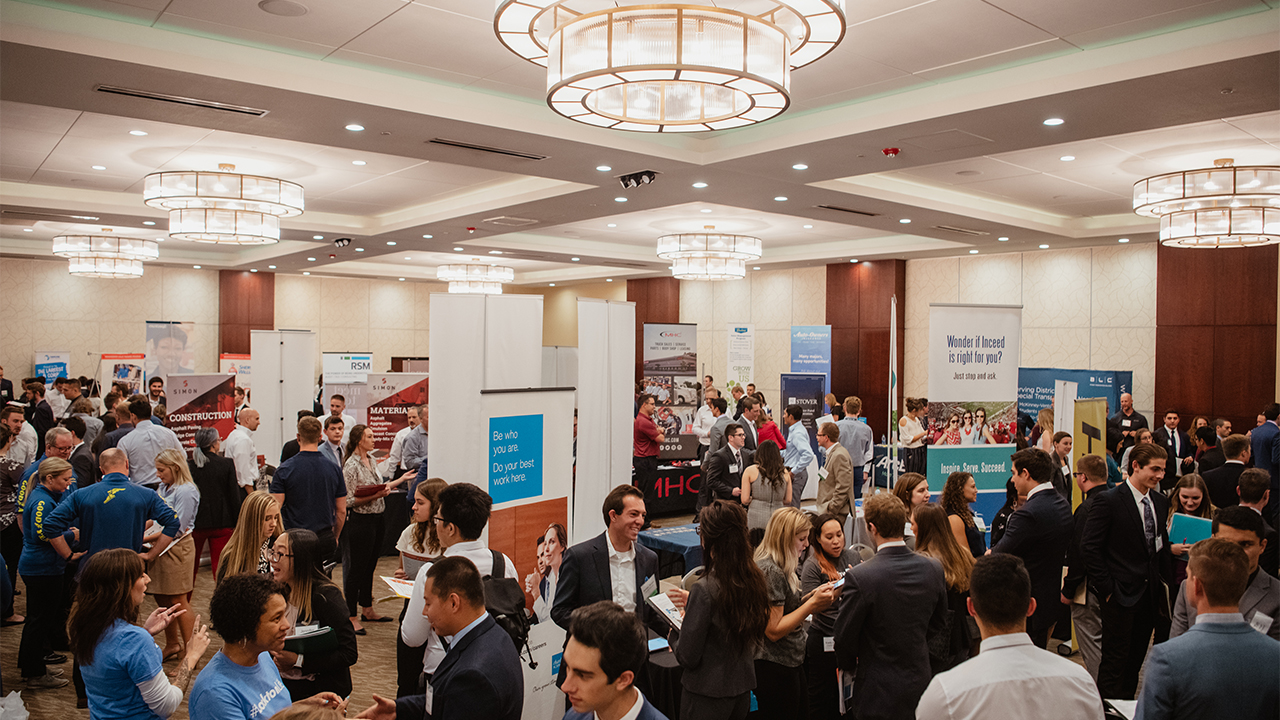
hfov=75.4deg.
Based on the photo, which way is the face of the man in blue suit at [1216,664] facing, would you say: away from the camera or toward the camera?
away from the camera

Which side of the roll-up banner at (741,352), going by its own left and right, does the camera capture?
front

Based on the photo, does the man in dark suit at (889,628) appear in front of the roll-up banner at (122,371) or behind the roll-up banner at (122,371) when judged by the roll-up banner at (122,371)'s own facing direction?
in front

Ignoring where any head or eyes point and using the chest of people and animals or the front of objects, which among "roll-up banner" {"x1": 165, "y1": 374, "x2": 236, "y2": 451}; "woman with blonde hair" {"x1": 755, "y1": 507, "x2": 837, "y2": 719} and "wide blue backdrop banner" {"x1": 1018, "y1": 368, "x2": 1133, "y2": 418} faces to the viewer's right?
the woman with blonde hair

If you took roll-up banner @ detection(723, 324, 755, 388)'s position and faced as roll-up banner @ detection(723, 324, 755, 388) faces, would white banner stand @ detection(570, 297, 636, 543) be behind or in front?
in front

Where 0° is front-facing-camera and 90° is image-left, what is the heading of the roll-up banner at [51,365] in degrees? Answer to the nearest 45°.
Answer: approximately 0°

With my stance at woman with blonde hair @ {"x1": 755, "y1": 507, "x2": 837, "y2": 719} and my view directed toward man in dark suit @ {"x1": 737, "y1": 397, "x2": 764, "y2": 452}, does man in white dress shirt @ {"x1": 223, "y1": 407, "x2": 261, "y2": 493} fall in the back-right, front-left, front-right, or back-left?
front-left

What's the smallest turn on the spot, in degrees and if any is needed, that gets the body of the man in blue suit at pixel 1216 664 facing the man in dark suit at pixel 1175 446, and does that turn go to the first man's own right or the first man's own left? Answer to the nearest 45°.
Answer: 0° — they already face them

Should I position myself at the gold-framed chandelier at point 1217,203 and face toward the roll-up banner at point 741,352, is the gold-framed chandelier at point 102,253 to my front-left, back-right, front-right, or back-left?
front-left

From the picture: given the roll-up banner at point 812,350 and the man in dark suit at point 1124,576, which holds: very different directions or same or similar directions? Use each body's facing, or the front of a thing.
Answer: same or similar directions

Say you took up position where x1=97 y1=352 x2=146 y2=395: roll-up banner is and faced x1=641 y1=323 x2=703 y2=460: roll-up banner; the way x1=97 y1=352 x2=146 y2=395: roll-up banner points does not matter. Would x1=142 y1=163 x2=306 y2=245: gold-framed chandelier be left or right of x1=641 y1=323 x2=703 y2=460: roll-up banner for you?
right

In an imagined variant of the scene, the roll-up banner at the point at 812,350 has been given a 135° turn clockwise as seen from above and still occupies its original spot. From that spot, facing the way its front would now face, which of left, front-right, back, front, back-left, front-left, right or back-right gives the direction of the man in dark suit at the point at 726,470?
back-left

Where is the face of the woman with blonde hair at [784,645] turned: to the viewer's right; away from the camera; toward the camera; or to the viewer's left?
to the viewer's right

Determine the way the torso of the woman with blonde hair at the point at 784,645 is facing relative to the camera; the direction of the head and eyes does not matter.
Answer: to the viewer's right

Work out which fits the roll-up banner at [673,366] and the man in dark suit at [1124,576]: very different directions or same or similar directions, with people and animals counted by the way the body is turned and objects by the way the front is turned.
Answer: same or similar directions

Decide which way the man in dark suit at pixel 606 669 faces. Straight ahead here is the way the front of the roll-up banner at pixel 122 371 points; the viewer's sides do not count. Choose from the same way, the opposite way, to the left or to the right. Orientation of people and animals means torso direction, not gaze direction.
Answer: to the right

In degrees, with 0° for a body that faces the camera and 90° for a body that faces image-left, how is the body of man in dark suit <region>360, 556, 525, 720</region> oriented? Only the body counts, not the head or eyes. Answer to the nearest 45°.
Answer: approximately 90°

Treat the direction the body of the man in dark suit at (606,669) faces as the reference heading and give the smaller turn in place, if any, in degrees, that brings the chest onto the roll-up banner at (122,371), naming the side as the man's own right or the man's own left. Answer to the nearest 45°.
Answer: approximately 90° to the man's own right

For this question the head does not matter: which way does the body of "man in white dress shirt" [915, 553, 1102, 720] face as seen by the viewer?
away from the camera

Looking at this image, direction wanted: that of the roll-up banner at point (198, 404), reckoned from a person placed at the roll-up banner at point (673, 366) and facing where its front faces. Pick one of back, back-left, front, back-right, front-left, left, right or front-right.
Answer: front-right

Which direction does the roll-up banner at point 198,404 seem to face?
toward the camera
